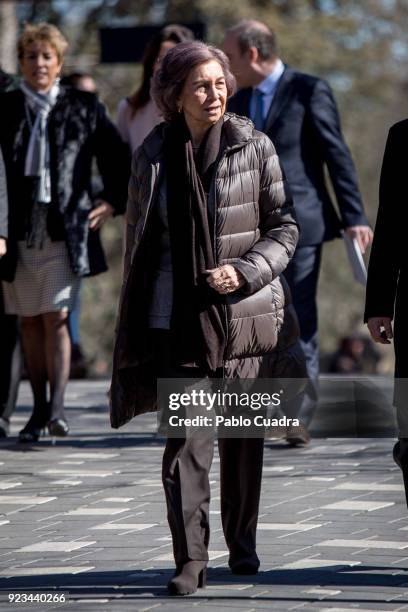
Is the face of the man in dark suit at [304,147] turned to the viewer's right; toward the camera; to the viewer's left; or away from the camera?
to the viewer's left

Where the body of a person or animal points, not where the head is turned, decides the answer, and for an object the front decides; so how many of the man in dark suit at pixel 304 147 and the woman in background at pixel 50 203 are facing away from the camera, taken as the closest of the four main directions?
0

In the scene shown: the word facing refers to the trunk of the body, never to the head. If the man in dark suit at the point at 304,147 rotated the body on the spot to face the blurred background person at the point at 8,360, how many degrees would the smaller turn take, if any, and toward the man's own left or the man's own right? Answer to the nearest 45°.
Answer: approximately 45° to the man's own right

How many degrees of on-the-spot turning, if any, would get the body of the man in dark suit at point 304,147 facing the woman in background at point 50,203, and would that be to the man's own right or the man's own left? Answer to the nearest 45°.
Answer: approximately 45° to the man's own right

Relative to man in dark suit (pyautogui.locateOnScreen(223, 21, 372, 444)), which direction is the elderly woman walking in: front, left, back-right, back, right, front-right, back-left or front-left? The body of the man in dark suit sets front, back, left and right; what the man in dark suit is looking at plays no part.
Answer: front-left

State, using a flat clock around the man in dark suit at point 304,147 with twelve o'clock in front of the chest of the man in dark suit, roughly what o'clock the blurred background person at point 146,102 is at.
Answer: The blurred background person is roughly at 3 o'clock from the man in dark suit.

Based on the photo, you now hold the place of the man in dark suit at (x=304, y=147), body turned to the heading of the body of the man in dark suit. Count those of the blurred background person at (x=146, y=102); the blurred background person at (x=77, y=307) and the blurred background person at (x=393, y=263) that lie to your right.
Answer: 2

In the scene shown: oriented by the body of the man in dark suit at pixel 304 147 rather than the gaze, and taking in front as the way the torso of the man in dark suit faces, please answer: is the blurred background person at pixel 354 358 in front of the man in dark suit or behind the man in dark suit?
behind

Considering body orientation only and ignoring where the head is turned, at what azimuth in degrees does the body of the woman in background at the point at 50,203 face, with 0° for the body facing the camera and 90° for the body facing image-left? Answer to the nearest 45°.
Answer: approximately 0°
